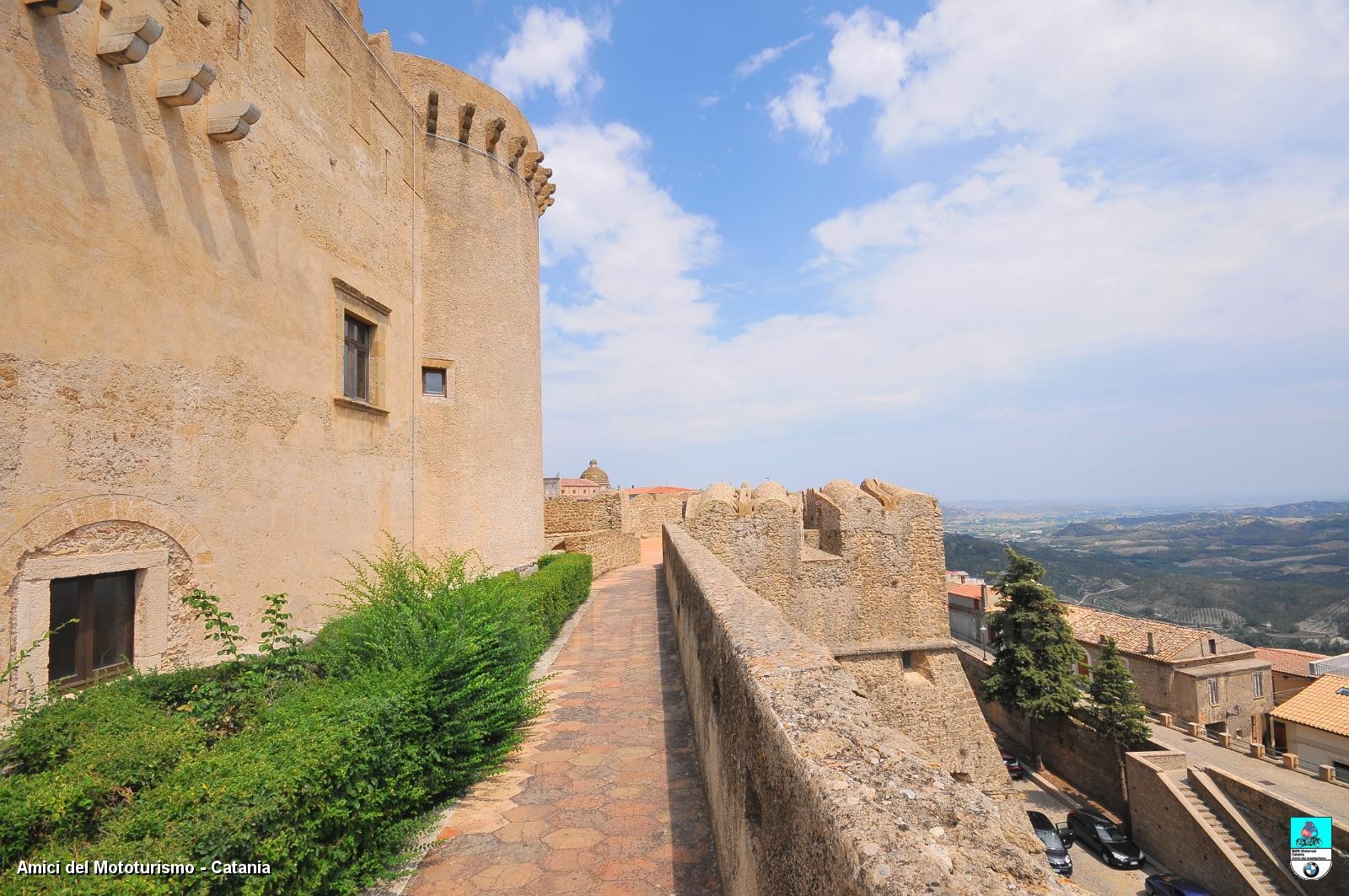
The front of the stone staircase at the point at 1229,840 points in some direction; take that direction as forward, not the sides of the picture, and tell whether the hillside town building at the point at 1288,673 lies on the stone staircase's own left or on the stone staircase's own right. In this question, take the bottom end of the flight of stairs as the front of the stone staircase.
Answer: on the stone staircase's own left

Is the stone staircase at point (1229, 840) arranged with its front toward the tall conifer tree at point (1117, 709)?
no

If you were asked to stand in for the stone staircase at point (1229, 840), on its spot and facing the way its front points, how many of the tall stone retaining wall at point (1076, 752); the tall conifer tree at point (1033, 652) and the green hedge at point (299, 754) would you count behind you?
2

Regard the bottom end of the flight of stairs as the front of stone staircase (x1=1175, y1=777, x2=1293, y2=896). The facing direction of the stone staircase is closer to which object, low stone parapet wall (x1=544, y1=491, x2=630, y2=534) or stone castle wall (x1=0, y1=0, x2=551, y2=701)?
the stone castle wall

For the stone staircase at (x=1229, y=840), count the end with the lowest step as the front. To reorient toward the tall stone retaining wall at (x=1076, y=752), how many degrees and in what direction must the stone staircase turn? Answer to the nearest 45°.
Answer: approximately 180°

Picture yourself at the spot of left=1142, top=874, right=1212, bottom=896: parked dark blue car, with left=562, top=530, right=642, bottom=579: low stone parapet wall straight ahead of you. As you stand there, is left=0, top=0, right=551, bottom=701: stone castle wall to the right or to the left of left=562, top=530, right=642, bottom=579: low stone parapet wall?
left

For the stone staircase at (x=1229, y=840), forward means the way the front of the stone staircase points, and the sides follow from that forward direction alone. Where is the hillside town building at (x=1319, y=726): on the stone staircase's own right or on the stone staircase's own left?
on the stone staircase's own left

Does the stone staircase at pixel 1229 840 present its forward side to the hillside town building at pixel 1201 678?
no

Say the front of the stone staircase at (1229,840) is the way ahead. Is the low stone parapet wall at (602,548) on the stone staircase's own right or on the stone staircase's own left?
on the stone staircase's own right

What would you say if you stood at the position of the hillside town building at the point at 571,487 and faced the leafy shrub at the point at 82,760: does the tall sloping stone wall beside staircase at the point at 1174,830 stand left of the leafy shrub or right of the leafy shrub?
left

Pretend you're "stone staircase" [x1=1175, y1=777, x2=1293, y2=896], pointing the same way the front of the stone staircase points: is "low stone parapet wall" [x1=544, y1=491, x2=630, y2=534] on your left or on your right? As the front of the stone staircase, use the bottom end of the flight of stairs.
on your right

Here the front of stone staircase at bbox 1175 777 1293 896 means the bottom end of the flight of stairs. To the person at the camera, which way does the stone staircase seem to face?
facing the viewer and to the right of the viewer

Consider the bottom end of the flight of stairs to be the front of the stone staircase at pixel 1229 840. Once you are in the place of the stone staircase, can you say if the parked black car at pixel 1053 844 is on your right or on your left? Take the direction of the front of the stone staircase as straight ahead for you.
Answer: on your right

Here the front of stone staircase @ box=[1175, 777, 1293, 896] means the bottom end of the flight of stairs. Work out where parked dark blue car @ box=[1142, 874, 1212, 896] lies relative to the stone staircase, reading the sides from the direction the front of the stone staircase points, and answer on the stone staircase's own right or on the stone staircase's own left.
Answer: on the stone staircase's own right
